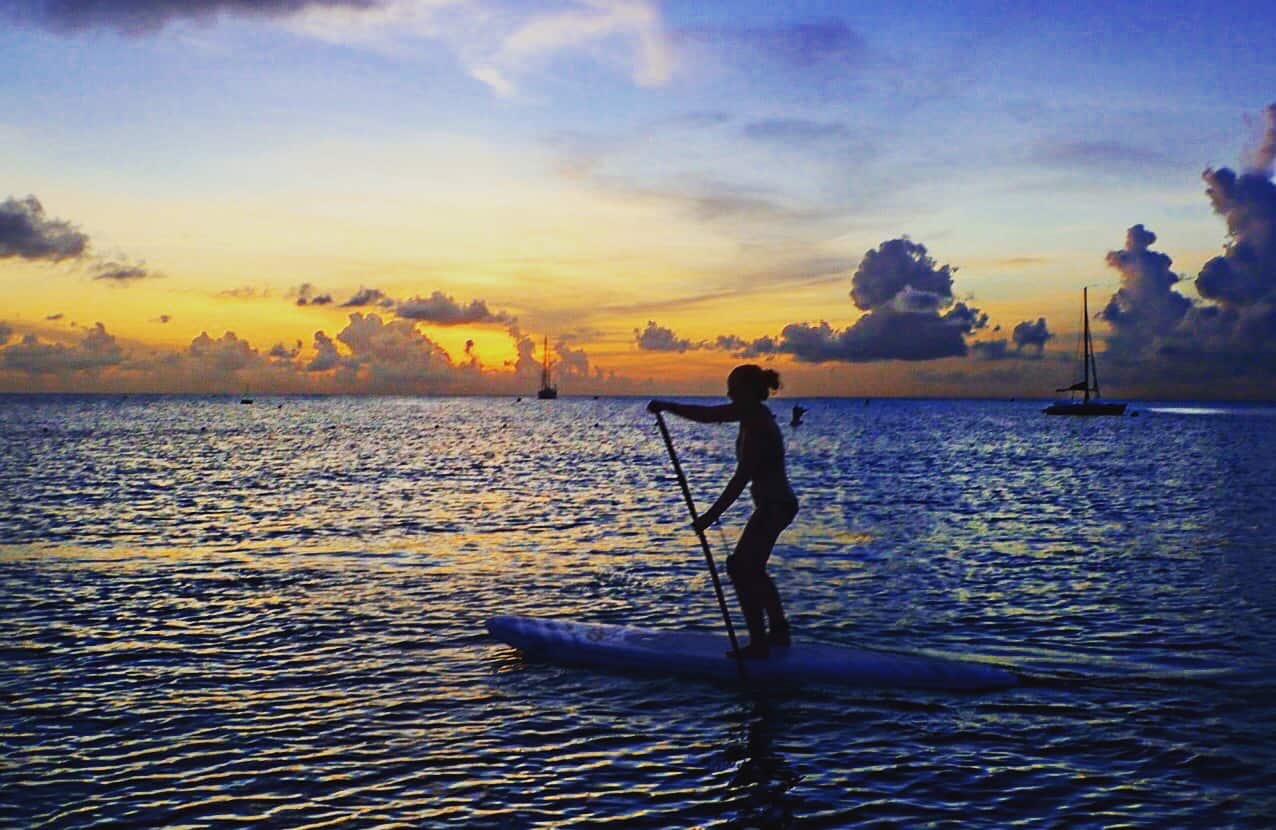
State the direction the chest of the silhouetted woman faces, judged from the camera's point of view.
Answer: to the viewer's left

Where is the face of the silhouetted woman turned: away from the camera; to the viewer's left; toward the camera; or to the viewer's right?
to the viewer's left

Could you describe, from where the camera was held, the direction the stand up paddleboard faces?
facing to the left of the viewer
